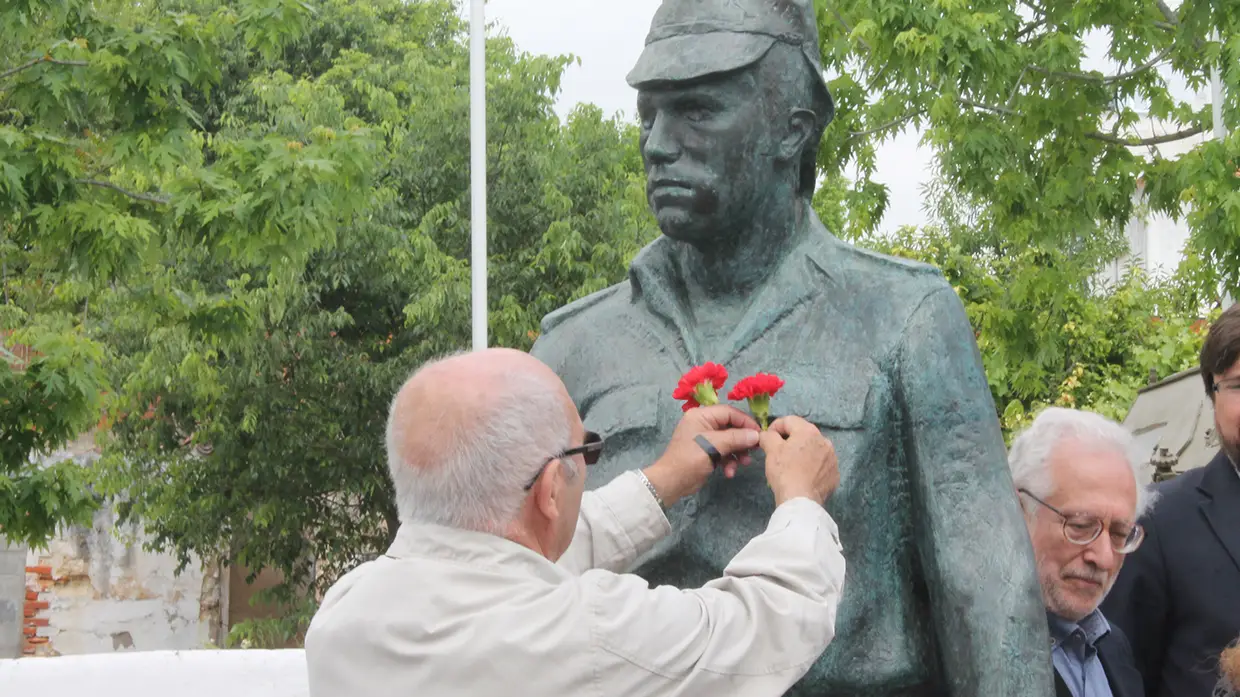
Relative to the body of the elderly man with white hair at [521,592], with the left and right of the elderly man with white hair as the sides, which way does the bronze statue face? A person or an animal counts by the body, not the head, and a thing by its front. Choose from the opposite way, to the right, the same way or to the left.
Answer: the opposite way

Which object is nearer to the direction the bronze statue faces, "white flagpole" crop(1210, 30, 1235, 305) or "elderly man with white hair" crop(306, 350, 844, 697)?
the elderly man with white hair

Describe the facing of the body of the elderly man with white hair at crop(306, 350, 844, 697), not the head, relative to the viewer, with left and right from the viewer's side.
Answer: facing away from the viewer and to the right of the viewer

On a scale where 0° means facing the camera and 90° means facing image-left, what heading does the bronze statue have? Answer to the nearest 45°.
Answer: approximately 45°

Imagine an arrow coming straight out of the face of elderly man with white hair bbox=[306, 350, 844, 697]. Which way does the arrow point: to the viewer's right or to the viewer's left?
to the viewer's right

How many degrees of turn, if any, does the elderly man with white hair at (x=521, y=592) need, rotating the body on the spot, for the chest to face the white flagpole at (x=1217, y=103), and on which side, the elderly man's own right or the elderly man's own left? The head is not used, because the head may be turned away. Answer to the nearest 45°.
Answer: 0° — they already face it
